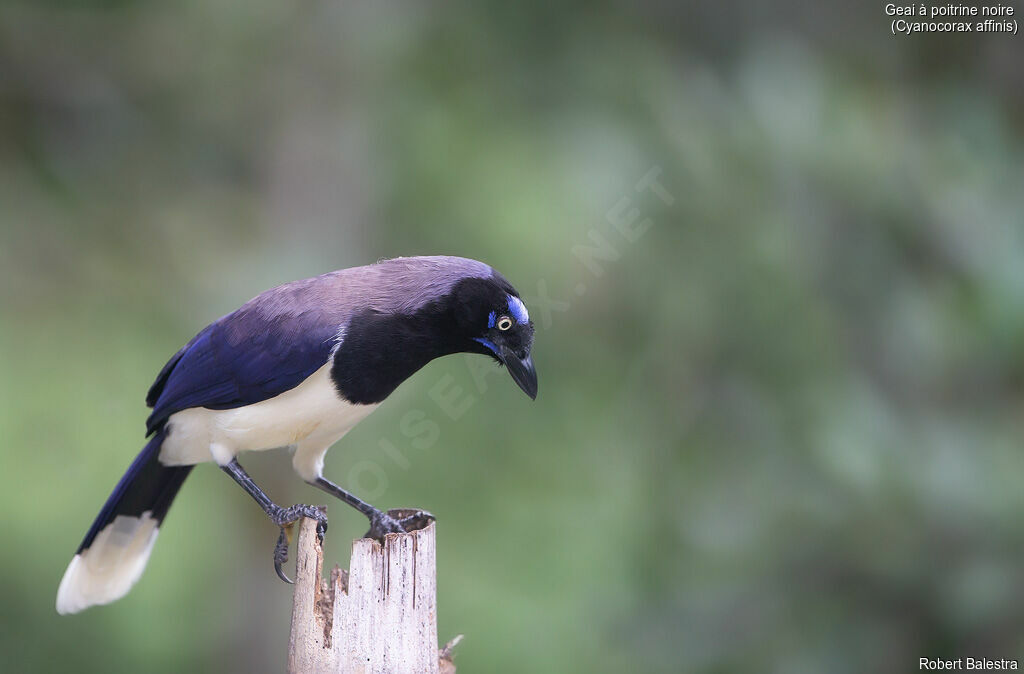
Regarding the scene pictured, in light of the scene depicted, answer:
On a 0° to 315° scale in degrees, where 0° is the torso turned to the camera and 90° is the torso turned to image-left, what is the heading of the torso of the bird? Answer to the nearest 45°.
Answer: approximately 270°
